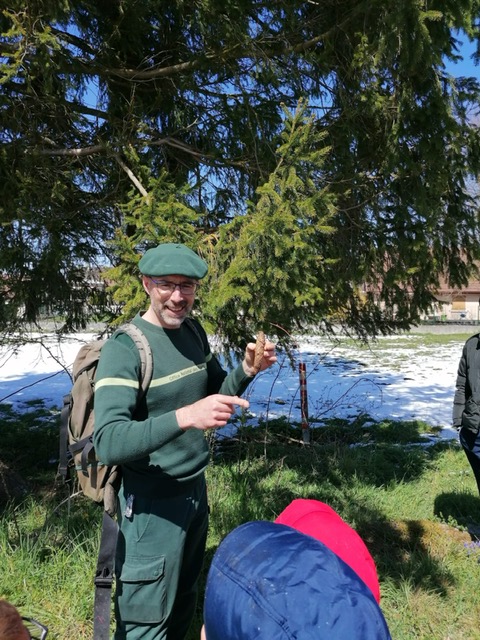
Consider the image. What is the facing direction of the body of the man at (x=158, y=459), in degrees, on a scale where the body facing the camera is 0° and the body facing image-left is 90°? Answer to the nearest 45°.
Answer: approximately 315°

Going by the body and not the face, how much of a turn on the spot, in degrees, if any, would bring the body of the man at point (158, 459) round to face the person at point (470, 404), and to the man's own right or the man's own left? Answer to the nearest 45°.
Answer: approximately 90° to the man's own left
